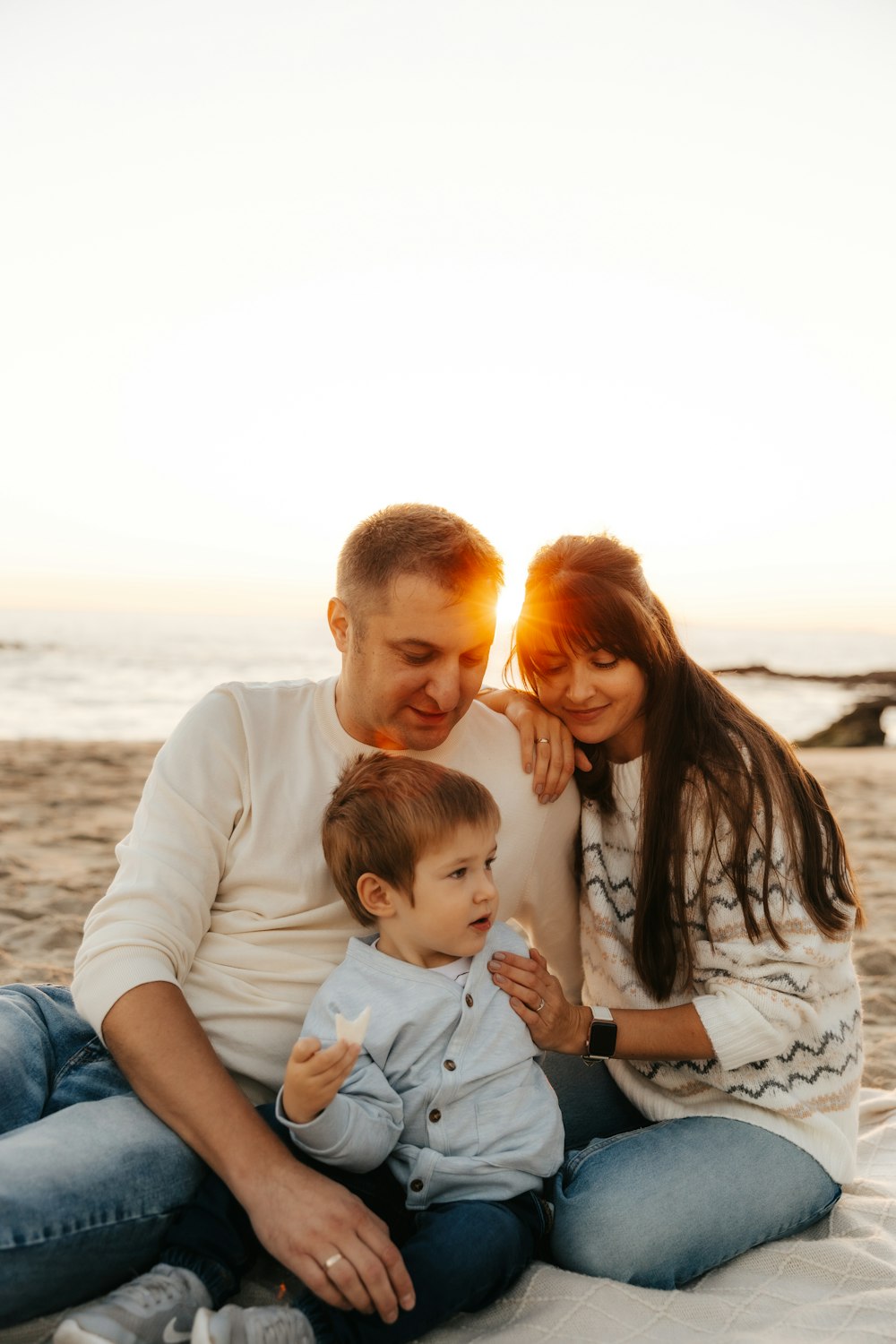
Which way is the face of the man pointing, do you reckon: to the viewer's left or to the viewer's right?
to the viewer's right

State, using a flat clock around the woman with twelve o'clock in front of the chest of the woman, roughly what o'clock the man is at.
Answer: The man is roughly at 1 o'clock from the woman.

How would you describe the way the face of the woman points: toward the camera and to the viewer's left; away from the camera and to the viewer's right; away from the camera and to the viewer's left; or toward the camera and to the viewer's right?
toward the camera and to the viewer's left

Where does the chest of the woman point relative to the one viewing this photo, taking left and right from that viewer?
facing the viewer and to the left of the viewer

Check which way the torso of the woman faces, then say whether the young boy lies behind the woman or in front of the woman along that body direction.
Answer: in front
